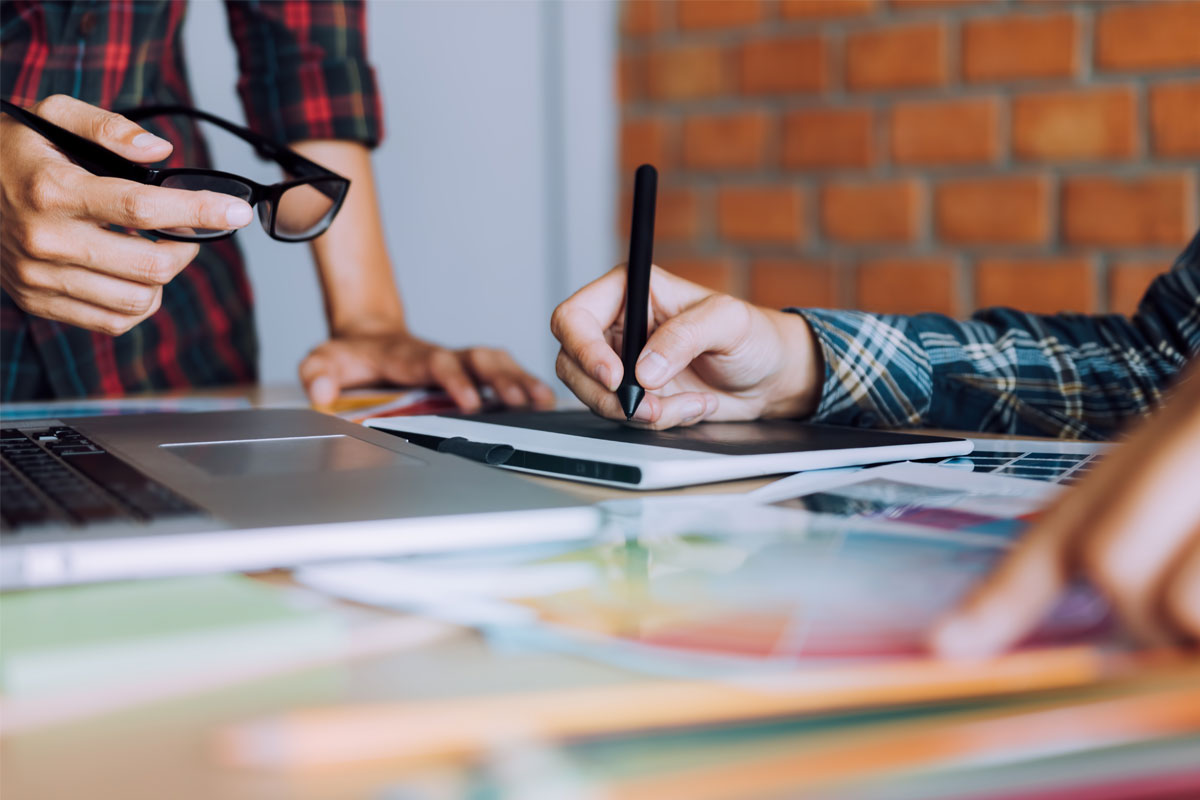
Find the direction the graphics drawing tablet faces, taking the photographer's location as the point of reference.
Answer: facing away from the viewer and to the right of the viewer

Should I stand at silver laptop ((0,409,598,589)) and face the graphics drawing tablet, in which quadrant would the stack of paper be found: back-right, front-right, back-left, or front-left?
back-right

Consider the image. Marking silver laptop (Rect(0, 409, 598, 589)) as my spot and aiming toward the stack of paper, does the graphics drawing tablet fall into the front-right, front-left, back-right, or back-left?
back-left
